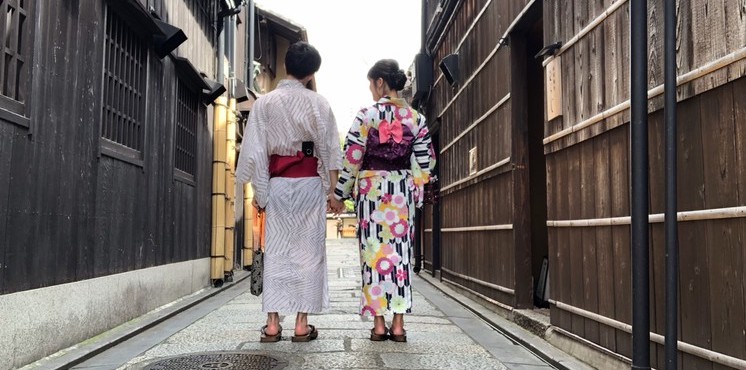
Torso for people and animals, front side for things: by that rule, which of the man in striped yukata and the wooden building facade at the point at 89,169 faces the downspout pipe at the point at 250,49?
the man in striped yukata

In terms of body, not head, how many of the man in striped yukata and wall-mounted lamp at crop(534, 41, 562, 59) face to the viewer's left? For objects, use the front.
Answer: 1

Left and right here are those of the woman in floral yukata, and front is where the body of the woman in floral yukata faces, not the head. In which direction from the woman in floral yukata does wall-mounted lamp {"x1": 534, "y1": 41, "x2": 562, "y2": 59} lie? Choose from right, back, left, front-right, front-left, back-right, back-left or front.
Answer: right

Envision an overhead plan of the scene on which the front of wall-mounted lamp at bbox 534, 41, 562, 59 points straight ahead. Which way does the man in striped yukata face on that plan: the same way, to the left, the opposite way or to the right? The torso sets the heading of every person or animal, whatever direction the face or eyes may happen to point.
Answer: to the right

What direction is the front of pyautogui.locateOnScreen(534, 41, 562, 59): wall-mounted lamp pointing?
to the viewer's left

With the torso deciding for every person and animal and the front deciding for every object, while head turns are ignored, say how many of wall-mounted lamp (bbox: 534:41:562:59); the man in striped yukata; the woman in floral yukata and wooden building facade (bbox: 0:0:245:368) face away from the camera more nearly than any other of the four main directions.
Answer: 2

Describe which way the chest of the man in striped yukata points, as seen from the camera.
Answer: away from the camera

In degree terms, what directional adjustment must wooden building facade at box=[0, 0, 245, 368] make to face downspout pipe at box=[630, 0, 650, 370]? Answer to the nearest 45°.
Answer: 0° — it already faces it

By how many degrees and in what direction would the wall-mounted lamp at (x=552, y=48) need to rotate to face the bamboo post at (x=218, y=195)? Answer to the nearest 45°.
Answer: approximately 45° to its right

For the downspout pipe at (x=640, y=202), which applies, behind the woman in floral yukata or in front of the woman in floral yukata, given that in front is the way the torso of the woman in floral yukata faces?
behind

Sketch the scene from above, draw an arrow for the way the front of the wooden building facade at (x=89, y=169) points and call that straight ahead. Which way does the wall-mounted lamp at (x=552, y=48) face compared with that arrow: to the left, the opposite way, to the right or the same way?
the opposite way

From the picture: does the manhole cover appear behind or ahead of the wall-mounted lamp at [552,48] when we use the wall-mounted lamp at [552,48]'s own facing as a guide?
ahead

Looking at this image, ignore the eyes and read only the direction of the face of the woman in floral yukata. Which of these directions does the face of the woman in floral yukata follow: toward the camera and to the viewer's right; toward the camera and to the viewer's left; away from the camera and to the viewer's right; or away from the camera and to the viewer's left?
away from the camera and to the viewer's left

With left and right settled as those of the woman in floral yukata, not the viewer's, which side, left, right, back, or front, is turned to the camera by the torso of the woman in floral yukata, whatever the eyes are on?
back

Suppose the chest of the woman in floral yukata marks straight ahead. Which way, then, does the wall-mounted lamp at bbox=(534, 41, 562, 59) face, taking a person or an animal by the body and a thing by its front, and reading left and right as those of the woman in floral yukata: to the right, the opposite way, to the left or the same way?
to the left

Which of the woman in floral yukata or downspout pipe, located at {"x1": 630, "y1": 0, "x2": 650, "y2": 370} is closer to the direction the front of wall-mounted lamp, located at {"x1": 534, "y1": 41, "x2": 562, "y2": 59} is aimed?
the woman in floral yukata
